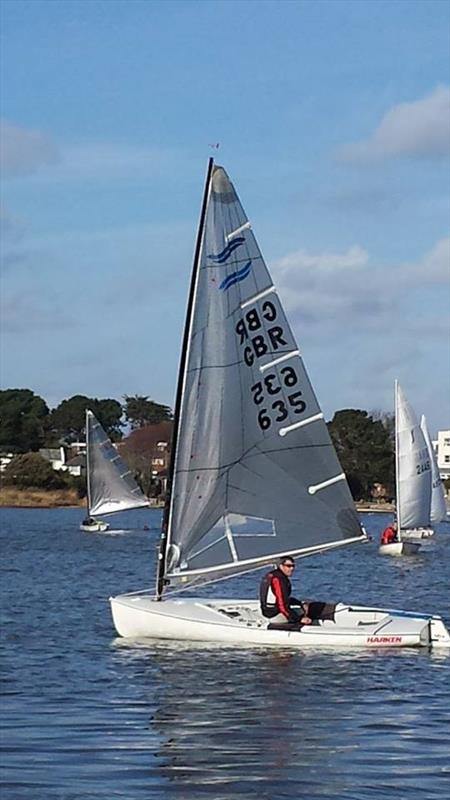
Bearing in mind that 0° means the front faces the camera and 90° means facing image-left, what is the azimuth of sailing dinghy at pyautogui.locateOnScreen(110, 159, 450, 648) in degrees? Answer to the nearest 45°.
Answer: approximately 90°
